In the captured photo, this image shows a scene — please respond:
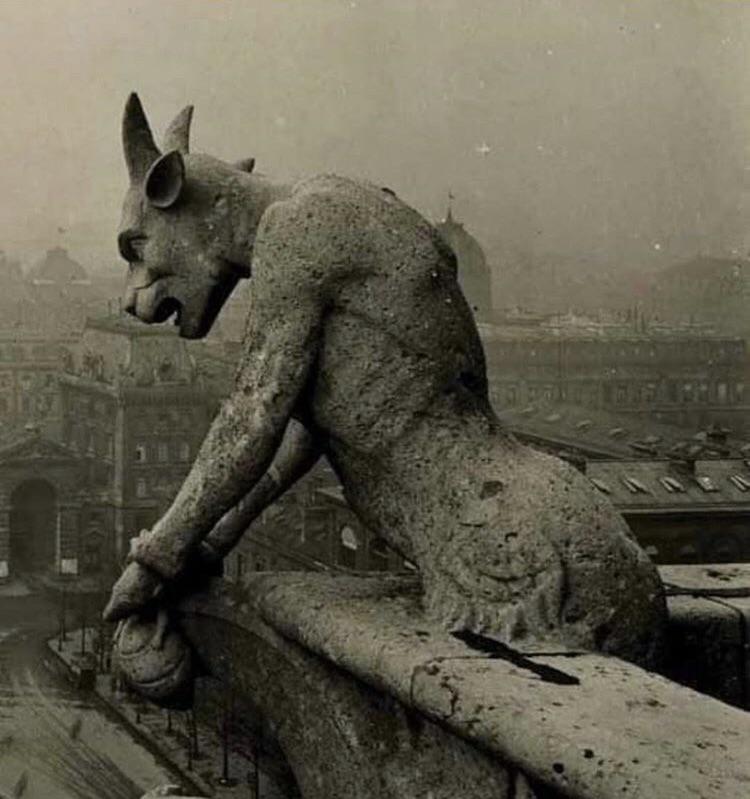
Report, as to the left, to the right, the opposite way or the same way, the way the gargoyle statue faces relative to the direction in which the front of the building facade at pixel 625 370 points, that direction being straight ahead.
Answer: to the right

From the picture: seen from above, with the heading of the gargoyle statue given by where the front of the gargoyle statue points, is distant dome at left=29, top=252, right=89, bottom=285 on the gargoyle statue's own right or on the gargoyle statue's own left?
on the gargoyle statue's own right

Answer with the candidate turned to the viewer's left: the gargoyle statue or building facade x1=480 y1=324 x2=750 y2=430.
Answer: the gargoyle statue

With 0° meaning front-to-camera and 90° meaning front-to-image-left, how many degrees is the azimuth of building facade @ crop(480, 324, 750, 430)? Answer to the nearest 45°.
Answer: approximately 0°

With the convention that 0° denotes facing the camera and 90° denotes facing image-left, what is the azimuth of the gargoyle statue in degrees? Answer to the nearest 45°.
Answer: approximately 90°

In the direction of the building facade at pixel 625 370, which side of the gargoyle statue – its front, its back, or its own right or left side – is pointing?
right

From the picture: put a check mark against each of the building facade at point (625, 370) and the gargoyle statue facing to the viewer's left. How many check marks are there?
1

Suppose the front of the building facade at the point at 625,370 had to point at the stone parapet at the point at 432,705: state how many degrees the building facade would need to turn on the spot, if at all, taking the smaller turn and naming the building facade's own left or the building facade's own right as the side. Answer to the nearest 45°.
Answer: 0° — it already faces it
